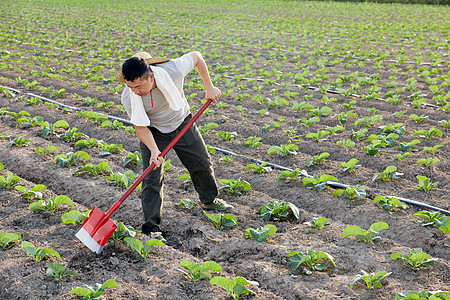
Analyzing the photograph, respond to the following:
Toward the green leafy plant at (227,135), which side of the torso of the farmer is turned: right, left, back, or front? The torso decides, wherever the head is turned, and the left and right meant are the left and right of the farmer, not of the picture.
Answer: back

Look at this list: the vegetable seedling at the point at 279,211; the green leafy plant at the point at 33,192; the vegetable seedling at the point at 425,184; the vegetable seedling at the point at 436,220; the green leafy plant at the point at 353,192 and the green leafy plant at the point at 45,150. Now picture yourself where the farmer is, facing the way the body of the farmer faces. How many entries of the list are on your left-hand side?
4

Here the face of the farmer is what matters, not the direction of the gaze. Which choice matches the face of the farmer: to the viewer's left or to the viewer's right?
to the viewer's left

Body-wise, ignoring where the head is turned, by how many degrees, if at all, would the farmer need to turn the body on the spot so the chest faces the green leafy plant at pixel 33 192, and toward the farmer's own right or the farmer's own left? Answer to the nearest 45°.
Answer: approximately 90° to the farmer's own right

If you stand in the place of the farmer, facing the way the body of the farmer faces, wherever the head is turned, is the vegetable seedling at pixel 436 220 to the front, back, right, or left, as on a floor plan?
left

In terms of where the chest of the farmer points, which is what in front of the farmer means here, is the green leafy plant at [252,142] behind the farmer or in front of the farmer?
behind

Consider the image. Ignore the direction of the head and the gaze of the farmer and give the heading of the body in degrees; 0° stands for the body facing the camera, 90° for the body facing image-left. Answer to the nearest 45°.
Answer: approximately 0°

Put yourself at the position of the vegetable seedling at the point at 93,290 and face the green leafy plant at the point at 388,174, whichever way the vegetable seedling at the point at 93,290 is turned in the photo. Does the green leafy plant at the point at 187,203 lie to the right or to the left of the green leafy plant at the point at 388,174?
left

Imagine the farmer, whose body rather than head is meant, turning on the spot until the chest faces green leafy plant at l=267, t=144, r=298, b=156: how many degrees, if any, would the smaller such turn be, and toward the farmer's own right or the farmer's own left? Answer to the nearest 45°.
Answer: approximately 135° to the farmer's own left
